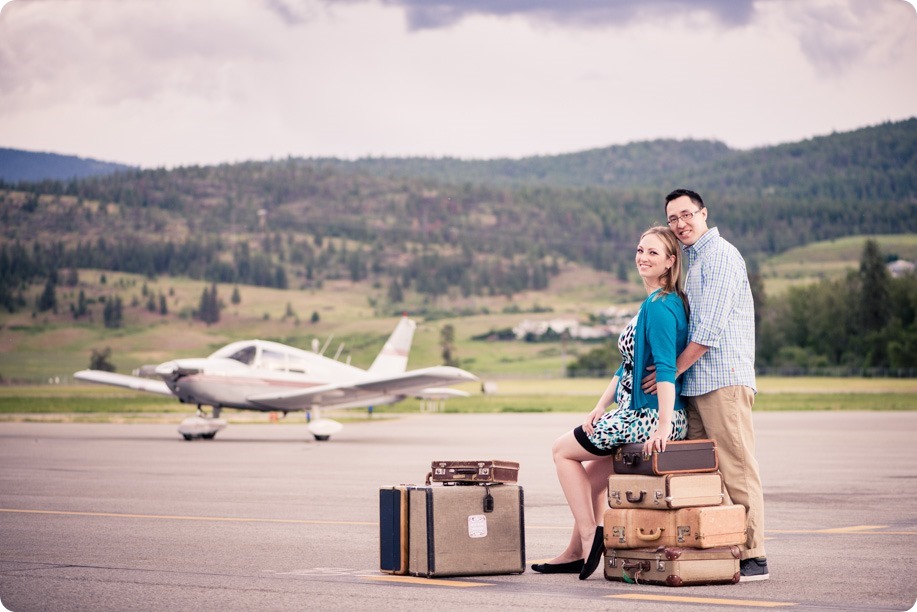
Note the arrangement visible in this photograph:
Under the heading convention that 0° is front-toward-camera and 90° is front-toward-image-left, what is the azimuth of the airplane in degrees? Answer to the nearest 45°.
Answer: approximately 45°

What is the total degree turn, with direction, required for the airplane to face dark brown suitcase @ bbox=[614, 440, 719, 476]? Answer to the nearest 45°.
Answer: approximately 45° to its left

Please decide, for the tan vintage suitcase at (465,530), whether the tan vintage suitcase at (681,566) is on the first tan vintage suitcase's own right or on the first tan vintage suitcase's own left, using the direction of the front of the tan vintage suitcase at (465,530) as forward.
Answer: on the first tan vintage suitcase's own left

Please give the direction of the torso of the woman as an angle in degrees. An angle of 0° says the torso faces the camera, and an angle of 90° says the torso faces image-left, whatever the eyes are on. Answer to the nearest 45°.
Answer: approximately 90°

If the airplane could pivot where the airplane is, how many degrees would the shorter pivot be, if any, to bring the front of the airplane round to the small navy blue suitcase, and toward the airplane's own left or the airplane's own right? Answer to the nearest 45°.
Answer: approximately 45° to the airplane's own left

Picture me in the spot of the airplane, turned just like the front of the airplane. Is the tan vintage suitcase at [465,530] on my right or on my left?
on my left
